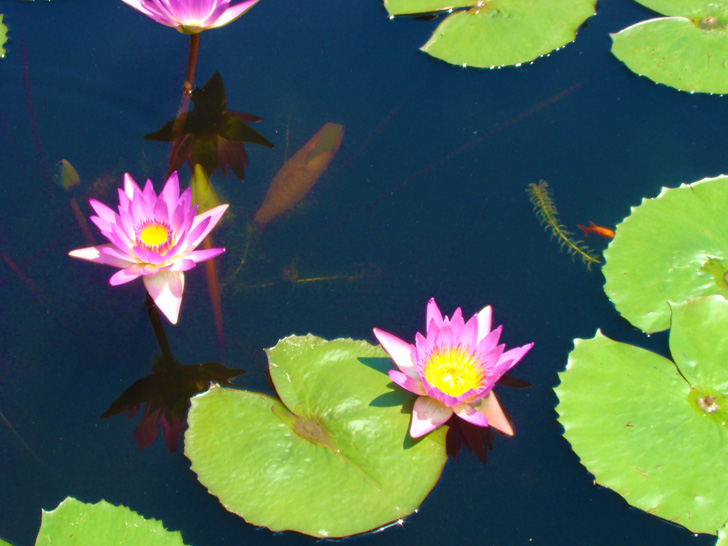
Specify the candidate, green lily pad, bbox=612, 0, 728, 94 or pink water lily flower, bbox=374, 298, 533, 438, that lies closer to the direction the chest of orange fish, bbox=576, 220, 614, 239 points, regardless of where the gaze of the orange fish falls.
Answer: the green lily pad

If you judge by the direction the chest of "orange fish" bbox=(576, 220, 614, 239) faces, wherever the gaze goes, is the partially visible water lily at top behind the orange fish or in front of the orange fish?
behind

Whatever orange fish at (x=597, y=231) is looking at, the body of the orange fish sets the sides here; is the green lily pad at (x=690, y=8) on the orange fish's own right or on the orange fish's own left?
on the orange fish's own left

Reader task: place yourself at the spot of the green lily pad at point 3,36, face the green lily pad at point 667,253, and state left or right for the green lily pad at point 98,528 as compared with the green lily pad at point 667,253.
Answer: right

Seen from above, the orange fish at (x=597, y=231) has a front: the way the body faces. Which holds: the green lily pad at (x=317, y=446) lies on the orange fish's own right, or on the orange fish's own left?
on the orange fish's own right

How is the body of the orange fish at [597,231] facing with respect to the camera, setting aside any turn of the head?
to the viewer's right

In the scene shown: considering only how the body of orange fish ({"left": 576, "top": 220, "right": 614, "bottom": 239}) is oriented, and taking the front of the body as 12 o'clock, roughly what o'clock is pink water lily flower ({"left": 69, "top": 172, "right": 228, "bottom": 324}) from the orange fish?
The pink water lily flower is roughly at 5 o'clock from the orange fish.

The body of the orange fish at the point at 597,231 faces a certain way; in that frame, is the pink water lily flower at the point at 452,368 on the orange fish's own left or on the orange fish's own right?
on the orange fish's own right

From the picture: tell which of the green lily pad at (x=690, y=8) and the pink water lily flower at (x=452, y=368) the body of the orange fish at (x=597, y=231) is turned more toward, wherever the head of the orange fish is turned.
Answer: the green lily pad
